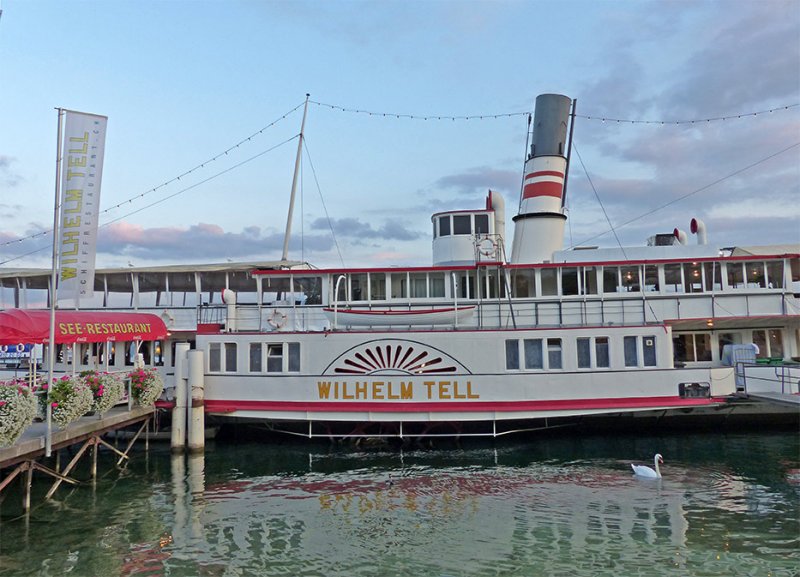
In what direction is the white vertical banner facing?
toward the camera

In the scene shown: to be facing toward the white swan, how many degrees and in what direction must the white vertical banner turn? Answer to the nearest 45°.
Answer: approximately 45° to its left
